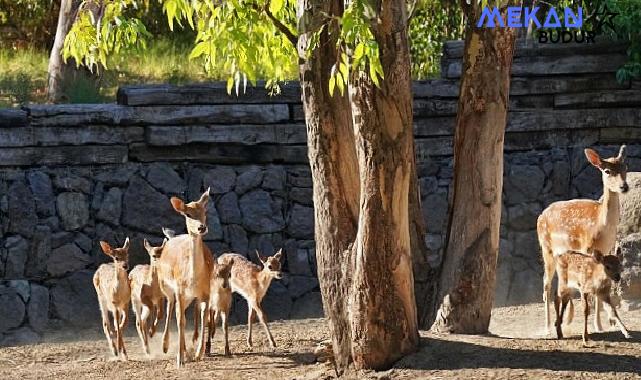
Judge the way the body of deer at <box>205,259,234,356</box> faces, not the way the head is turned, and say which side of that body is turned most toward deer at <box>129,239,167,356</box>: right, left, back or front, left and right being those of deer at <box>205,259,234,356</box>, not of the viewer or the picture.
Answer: right

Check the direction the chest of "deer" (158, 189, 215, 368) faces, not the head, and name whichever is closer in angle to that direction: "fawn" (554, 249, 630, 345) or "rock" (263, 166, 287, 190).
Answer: the fawn

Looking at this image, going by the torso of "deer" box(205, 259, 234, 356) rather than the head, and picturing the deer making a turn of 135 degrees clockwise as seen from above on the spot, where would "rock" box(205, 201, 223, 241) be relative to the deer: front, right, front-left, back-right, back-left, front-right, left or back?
front-right

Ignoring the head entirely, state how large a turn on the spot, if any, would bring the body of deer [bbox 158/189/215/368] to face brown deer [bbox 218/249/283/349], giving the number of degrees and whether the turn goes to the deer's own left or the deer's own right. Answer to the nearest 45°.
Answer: approximately 135° to the deer's own left

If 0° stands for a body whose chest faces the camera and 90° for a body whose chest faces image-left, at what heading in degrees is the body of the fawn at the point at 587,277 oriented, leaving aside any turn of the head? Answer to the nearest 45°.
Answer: approximately 315°

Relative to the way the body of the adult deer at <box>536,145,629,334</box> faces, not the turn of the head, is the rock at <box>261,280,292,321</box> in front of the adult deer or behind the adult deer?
behind

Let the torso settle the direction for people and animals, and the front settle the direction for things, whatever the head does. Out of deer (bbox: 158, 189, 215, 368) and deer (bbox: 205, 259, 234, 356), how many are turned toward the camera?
2
